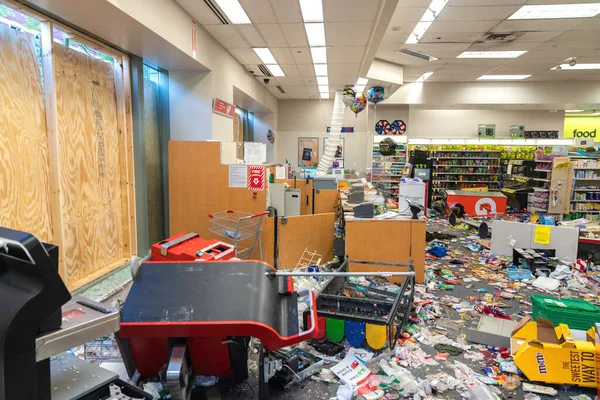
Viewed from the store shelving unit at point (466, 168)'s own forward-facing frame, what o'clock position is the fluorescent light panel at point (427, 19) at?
The fluorescent light panel is roughly at 12 o'clock from the store shelving unit.

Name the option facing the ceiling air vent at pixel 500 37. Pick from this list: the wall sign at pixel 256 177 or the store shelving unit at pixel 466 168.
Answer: the store shelving unit

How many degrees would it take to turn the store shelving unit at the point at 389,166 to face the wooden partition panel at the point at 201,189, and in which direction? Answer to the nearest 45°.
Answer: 0° — it already faces it

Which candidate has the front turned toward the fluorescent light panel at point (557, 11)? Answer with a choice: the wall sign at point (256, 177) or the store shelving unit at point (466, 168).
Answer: the store shelving unit

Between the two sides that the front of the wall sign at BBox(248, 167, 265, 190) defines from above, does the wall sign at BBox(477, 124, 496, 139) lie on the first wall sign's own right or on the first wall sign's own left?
on the first wall sign's own left

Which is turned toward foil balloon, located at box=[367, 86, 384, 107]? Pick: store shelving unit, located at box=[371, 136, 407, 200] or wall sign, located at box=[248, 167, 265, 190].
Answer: the store shelving unit
